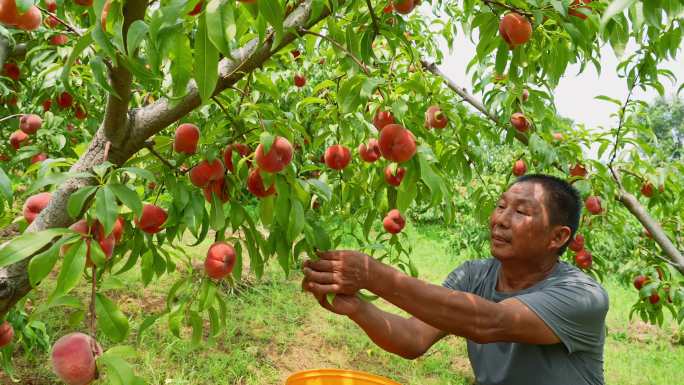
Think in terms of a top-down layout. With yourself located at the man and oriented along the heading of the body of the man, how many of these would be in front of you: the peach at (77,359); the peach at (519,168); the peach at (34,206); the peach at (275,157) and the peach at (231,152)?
4

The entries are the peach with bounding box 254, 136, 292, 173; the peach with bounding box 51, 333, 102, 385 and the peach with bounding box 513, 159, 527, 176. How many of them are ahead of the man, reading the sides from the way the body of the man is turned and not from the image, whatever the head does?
2

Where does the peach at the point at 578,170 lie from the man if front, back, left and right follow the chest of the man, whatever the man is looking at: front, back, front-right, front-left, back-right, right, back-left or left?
back-right

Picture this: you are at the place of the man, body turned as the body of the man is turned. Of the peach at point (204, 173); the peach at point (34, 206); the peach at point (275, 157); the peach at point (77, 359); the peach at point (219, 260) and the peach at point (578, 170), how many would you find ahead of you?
5

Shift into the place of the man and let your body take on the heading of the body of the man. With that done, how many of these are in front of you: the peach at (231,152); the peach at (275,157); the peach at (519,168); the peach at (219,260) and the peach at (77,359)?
4

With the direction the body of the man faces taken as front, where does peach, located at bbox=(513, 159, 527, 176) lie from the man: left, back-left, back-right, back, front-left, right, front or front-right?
back-right

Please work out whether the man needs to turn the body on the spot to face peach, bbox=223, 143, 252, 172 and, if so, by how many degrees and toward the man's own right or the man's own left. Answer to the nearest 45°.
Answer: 0° — they already face it

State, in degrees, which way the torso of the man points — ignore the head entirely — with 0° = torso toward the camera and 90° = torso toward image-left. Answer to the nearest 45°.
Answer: approximately 45°

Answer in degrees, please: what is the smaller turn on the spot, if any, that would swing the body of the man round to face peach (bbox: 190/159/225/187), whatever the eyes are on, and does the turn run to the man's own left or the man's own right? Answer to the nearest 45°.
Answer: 0° — they already face it

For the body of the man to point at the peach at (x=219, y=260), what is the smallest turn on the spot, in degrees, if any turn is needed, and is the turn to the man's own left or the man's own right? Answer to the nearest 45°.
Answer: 0° — they already face it

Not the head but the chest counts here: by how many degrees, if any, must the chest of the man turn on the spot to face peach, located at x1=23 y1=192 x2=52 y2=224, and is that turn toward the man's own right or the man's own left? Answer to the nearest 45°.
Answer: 0° — they already face it
